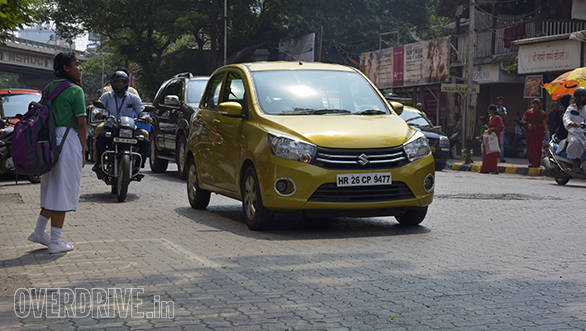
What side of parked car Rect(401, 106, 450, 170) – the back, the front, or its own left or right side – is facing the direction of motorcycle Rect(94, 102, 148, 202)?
right

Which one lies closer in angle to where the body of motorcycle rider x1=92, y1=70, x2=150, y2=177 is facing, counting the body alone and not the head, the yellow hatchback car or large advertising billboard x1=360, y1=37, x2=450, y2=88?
the yellow hatchback car

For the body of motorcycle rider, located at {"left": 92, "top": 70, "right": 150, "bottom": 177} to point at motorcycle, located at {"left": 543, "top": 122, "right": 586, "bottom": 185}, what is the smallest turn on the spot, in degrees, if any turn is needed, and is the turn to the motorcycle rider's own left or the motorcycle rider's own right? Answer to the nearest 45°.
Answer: approximately 90° to the motorcycle rider's own left

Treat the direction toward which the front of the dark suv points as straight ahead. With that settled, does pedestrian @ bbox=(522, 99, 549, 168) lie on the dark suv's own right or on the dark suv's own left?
on the dark suv's own left

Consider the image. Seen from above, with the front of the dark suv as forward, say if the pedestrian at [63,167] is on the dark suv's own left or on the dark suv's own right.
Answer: on the dark suv's own right

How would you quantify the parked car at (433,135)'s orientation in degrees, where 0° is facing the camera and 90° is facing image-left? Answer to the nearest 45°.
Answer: approximately 315°

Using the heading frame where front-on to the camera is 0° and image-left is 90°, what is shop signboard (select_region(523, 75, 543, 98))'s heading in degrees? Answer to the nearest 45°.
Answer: approximately 0°

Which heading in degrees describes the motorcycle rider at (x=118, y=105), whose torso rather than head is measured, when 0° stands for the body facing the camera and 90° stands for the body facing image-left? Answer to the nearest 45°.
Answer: approximately 0°
